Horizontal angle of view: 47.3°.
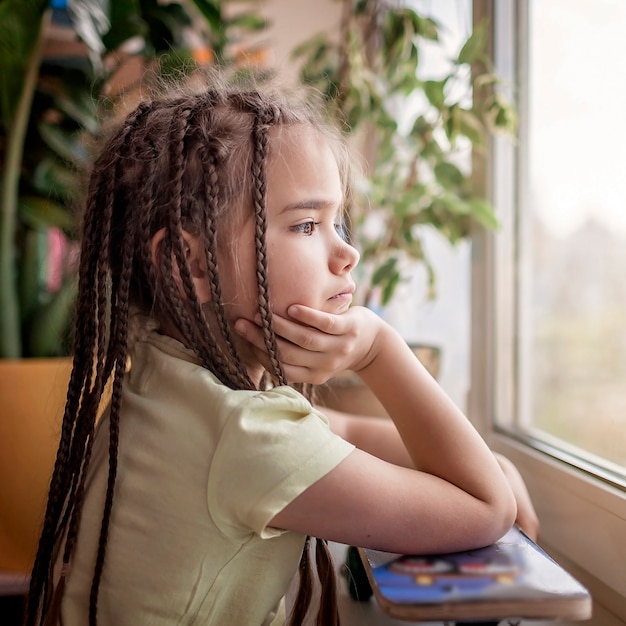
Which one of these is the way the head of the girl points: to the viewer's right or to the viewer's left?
to the viewer's right

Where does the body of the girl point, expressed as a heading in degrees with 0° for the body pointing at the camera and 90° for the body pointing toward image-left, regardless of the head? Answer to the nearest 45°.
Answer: approximately 270°

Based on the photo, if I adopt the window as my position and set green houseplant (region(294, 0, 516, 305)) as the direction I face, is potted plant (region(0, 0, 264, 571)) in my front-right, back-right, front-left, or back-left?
front-left

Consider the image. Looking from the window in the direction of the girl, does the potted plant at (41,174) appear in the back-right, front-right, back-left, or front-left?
front-right

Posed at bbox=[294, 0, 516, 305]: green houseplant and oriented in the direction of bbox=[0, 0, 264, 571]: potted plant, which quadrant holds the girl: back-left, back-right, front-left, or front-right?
front-left

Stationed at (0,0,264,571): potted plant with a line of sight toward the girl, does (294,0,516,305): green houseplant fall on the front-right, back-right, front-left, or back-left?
front-left

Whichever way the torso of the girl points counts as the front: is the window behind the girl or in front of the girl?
in front

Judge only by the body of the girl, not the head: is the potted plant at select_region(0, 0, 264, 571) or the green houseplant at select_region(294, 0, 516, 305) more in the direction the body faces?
the green houseplant

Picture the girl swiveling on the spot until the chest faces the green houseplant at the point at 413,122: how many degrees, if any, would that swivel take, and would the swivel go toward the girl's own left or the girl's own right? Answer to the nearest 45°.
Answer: approximately 45° to the girl's own left

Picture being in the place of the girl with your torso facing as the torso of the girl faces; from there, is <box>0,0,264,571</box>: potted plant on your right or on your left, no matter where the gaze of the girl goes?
on your left

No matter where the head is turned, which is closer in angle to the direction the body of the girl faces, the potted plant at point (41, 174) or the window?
the window
